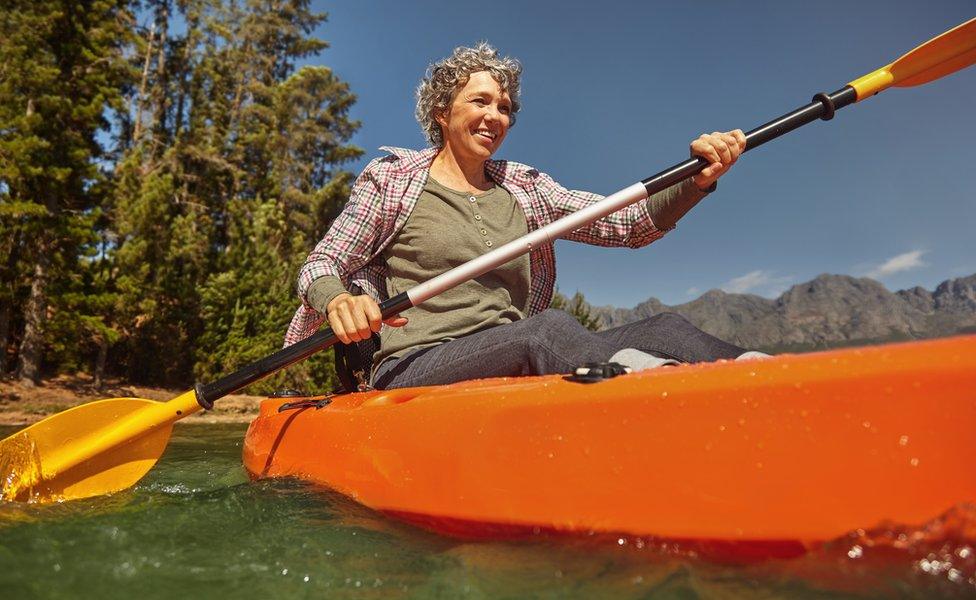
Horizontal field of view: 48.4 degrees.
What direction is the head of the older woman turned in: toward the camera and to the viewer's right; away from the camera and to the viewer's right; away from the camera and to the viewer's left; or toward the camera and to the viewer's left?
toward the camera and to the viewer's right

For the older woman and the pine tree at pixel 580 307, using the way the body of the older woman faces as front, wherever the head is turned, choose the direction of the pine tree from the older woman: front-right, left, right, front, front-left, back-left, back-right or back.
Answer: back-left

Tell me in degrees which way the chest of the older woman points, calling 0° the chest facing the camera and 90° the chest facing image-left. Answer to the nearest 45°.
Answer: approximately 315°

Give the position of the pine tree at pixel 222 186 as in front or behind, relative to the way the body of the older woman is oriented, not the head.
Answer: behind

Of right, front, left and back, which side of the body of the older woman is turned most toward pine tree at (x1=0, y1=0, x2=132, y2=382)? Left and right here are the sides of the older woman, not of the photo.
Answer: back
